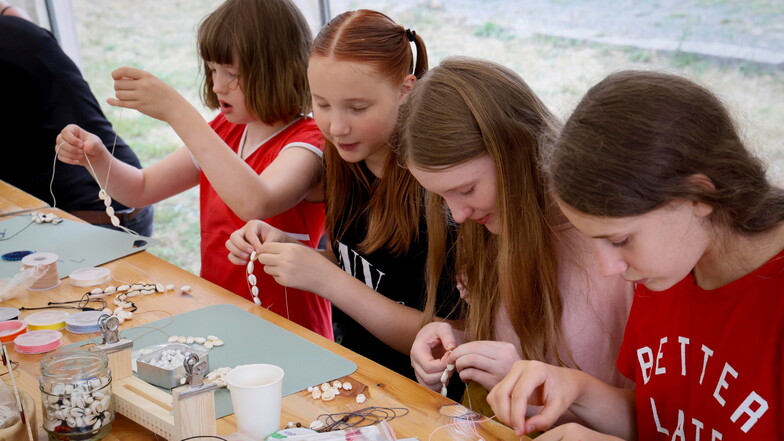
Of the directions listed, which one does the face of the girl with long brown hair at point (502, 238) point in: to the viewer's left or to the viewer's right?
to the viewer's left

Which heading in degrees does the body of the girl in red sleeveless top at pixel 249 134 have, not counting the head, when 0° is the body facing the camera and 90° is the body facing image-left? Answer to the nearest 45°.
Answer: approximately 45°

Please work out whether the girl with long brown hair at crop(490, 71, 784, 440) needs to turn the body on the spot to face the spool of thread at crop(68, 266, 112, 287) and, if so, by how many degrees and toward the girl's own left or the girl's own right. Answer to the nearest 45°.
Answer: approximately 45° to the girl's own right

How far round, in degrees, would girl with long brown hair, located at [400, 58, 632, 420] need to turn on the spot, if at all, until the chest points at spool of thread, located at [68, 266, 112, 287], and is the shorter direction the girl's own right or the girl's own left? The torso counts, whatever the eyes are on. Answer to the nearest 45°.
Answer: approximately 45° to the girl's own right

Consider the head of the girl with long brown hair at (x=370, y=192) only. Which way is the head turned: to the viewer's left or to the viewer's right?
to the viewer's left

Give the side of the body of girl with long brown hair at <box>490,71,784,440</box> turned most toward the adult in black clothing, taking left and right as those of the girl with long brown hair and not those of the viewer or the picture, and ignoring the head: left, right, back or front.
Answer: right

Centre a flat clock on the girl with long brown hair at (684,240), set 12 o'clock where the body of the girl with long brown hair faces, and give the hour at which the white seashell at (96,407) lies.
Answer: The white seashell is roughly at 1 o'clock from the girl with long brown hair.

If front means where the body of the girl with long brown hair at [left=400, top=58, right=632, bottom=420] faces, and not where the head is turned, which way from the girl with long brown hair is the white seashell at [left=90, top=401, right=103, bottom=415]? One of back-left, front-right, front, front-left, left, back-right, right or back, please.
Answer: front
